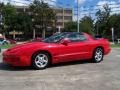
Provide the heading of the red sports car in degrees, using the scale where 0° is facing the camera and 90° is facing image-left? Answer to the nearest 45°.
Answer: approximately 45°
